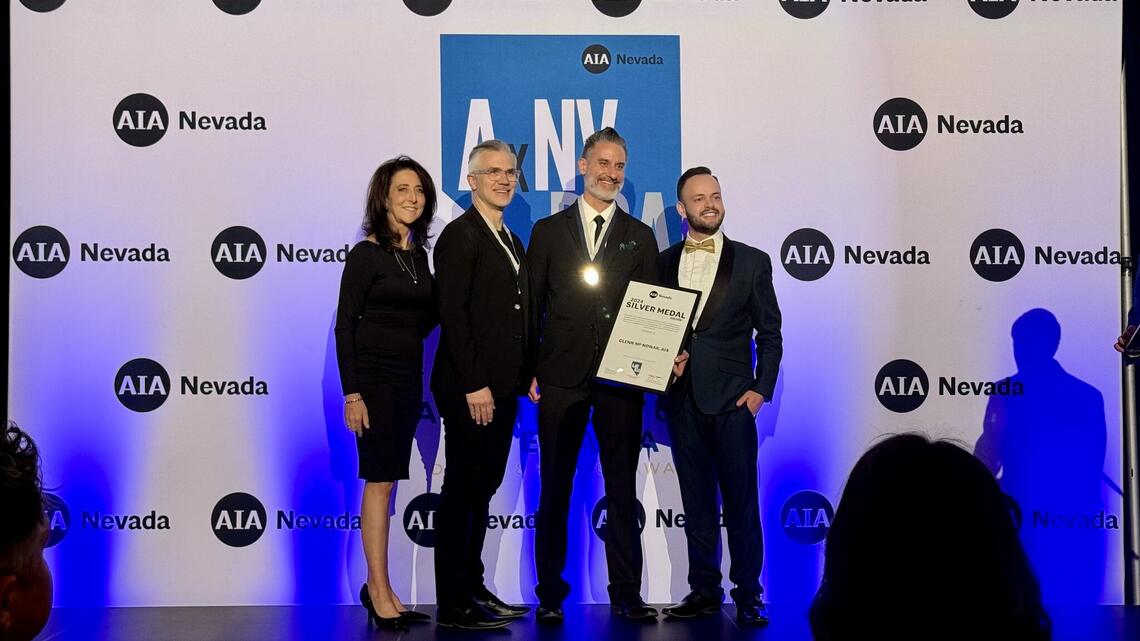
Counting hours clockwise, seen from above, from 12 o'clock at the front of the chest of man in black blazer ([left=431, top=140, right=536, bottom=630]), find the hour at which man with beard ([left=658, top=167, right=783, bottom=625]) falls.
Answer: The man with beard is roughly at 10 o'clock from the man in black blazer.

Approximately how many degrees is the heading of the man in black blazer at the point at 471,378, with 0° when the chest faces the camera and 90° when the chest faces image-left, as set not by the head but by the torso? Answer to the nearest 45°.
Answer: approximately 315°

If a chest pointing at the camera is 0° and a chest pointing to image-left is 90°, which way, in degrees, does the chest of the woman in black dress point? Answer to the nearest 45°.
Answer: approximately 315°
